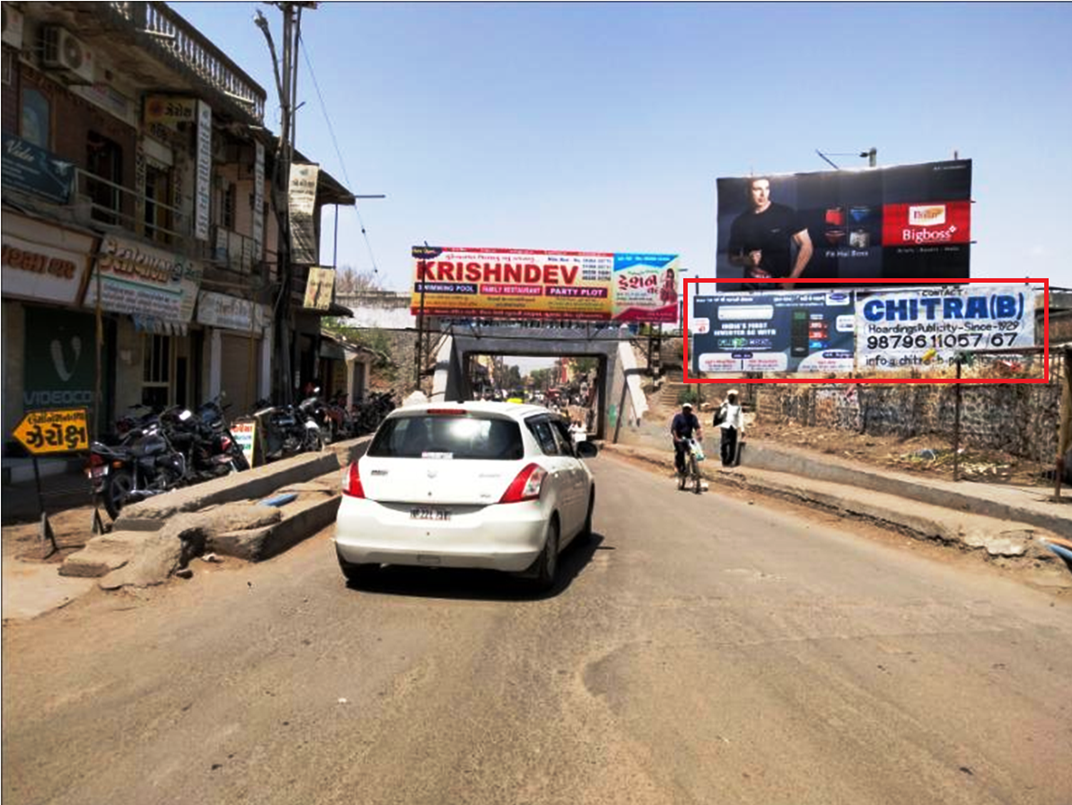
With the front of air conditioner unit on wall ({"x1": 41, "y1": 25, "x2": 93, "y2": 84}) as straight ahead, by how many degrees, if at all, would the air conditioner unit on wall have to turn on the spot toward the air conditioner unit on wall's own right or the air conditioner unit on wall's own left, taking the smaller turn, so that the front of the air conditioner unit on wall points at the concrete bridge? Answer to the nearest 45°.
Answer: approximately 90° to the air conditioner unit on wall's own left

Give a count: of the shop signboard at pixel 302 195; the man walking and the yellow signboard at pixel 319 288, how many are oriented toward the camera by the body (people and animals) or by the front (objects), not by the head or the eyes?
3

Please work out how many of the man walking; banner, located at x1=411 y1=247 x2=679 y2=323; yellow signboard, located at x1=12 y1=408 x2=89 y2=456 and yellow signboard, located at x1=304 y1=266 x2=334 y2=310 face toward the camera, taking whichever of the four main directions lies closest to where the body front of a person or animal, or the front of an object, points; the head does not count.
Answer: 4

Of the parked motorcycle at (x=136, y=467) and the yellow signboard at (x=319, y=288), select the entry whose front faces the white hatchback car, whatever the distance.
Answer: the yellow signboard

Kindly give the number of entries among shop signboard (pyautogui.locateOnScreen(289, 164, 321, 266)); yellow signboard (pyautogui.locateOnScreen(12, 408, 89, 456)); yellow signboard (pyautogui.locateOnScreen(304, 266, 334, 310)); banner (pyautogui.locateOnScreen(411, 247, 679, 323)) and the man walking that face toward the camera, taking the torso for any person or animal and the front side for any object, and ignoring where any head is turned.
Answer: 5

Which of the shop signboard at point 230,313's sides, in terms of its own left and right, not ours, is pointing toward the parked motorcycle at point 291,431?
front

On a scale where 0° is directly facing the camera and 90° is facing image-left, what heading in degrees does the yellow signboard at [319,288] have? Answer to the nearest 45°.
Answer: approximately 0°

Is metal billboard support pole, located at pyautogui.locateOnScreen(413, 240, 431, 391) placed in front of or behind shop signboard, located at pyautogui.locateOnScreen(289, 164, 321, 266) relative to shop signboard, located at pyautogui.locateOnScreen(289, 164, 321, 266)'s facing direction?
behind

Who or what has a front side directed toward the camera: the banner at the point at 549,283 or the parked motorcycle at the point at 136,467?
the banner

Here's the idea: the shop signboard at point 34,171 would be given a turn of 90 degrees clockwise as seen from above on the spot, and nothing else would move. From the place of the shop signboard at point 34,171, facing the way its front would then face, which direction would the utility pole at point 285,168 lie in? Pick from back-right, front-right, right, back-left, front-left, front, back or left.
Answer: back

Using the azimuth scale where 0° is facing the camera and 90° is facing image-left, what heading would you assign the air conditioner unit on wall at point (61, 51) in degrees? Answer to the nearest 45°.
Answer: approximately 315°

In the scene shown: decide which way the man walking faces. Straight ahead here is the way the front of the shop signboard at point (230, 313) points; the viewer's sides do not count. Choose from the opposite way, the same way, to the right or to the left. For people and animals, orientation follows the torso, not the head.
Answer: to the right

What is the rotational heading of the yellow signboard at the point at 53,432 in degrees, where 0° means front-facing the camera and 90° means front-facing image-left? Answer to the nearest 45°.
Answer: approximately 0°

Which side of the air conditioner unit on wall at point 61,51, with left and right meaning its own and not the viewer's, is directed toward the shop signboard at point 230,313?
left

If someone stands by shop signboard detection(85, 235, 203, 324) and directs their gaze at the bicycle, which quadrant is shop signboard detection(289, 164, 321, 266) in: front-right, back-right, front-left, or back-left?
front-left

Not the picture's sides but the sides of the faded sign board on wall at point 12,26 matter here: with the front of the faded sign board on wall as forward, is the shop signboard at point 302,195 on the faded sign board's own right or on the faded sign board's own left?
on the faded sign board's own left

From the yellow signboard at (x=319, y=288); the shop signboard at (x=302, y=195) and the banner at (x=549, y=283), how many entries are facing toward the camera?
3

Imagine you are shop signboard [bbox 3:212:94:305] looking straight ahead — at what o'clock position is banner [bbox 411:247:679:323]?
The banner is roughly at 9 o'clock from the shop signboard.

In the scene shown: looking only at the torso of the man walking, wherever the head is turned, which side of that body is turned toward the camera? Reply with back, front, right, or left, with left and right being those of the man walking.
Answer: front

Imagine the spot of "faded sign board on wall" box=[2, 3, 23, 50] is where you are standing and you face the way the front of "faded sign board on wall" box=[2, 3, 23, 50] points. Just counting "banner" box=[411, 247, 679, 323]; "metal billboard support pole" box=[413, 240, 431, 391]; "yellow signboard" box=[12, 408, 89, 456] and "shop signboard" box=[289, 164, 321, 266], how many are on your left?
3

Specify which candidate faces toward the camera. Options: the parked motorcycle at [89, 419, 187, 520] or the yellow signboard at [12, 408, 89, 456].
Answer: the yellow signboard
